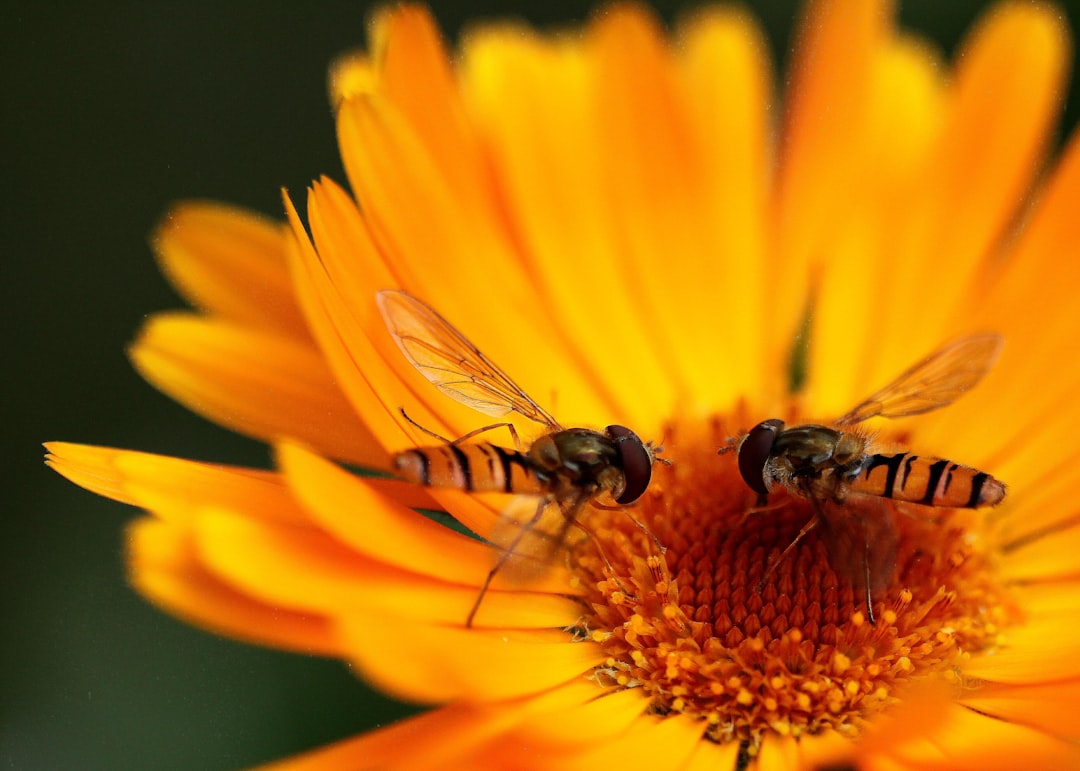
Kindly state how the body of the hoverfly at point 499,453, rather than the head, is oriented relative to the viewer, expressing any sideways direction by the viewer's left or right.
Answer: facing to the right of the viewer

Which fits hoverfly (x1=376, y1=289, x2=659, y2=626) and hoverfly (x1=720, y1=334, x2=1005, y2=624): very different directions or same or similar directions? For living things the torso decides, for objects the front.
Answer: very different directions

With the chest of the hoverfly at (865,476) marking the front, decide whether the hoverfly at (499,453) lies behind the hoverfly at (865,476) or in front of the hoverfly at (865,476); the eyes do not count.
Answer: in front

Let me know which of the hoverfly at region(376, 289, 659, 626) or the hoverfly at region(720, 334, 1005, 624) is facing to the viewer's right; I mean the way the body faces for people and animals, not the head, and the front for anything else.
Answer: the hoverfly at region(376, 289, 659, 626)

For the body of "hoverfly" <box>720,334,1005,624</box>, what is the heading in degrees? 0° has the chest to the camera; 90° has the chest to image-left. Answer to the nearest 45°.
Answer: approximately 90°

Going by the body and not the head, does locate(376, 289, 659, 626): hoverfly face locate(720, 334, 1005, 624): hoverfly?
yes

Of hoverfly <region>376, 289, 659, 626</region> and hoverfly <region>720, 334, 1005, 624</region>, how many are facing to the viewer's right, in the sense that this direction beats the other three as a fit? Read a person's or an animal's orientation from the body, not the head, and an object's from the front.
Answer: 1
